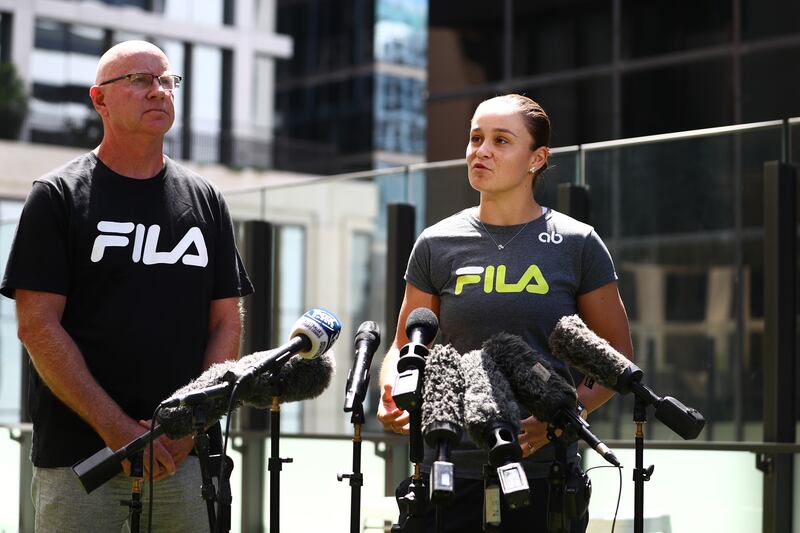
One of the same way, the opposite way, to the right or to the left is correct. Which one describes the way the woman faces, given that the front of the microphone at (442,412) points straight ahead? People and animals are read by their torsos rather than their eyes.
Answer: the opposite way

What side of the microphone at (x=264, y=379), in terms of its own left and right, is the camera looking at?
right

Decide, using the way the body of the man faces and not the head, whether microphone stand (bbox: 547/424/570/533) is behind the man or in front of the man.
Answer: in front

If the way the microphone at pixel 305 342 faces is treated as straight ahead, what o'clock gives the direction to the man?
The man is roughly at 9 o'clock from the microphone.

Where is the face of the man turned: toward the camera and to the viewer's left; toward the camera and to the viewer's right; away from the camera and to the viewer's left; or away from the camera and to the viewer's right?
toward the camera and to the viewer's right

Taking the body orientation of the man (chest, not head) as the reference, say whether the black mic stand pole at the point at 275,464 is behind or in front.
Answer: in front

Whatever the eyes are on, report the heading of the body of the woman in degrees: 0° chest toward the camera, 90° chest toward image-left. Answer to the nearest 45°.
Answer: approximately 0°

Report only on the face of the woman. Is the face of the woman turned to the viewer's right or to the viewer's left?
to the viewer's left

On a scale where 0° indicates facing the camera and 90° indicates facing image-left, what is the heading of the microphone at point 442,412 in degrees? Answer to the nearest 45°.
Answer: approximately 180°
